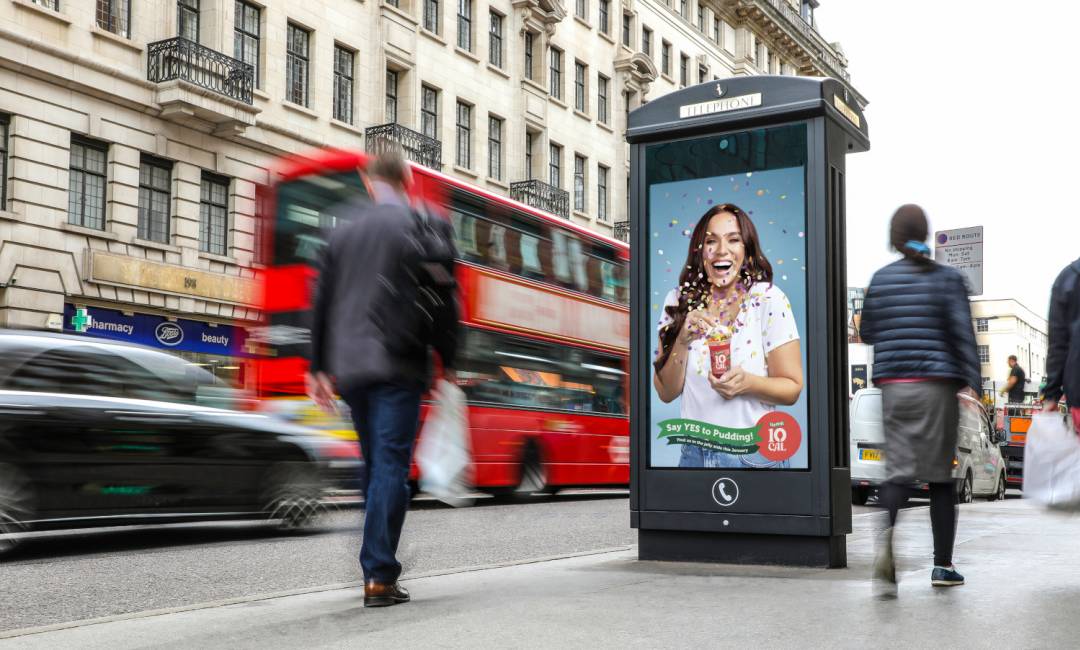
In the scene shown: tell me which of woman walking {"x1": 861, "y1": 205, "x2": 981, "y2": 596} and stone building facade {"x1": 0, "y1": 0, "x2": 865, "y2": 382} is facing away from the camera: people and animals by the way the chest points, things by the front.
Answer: the woman walking

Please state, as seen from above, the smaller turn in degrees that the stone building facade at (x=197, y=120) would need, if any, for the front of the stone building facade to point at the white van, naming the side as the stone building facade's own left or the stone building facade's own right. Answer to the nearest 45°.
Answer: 0° — it already faces it

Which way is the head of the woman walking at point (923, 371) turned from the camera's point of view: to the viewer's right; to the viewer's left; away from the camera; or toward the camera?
away from the camera

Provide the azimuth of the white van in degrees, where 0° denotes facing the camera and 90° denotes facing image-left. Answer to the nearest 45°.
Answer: approximately 225°

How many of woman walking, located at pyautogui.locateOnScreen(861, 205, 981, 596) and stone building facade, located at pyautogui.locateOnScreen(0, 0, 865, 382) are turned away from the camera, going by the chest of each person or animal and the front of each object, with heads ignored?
1

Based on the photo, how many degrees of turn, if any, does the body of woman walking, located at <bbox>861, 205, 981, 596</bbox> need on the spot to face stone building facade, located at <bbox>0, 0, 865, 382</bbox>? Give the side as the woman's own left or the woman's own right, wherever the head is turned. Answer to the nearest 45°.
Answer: approximately 45° to the woman's own left

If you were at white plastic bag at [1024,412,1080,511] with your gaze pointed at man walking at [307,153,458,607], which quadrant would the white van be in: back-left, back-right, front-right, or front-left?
back-right

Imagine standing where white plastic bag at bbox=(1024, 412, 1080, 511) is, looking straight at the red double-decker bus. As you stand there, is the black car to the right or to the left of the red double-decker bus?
left

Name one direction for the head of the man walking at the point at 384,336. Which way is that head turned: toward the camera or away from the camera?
away from the camera

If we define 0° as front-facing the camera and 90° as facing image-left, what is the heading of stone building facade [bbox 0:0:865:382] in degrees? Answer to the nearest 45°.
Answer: approximately 315°

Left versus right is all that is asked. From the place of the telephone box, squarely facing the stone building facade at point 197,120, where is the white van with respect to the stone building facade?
right

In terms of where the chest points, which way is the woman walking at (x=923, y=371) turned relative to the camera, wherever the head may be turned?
away from the camera
